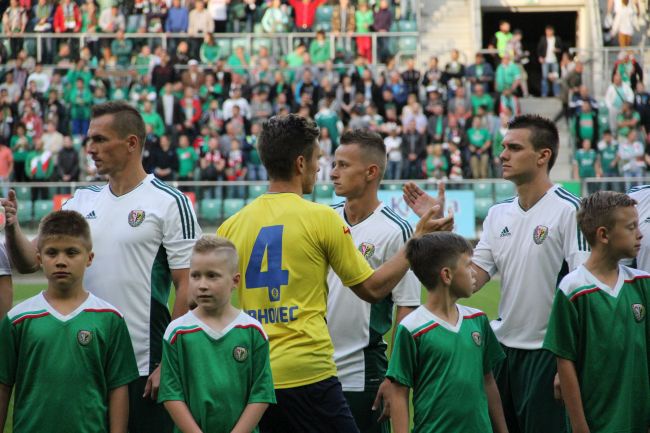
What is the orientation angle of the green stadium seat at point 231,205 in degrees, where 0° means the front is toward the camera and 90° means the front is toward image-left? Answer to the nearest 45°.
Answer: approximately 0°

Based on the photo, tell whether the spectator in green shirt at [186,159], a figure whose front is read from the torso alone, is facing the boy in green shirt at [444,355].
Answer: yes

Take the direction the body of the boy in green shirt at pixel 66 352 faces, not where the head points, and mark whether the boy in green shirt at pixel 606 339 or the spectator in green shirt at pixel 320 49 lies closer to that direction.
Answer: the boy in green shirt

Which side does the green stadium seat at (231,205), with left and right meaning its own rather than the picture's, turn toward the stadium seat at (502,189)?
left

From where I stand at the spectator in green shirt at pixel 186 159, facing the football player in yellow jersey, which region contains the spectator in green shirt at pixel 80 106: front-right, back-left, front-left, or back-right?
back-right

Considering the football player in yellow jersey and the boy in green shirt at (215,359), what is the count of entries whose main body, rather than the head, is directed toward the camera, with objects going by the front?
1

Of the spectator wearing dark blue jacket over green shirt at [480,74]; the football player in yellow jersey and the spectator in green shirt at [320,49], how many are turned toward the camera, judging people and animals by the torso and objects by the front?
2

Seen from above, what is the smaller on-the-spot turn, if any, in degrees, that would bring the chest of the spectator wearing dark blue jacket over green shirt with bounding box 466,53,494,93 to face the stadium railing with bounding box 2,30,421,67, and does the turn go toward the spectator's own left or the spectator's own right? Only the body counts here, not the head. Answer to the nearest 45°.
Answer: approximately 90° to the spectator's own right

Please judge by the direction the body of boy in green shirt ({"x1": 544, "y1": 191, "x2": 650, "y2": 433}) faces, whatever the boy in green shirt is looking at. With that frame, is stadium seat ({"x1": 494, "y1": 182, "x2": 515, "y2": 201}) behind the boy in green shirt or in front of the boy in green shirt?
behind

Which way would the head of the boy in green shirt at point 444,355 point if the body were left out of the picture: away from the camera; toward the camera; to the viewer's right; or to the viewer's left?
to the viewer's right

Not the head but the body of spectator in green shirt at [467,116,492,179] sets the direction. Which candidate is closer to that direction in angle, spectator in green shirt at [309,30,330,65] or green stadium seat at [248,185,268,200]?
the green stadium seat
